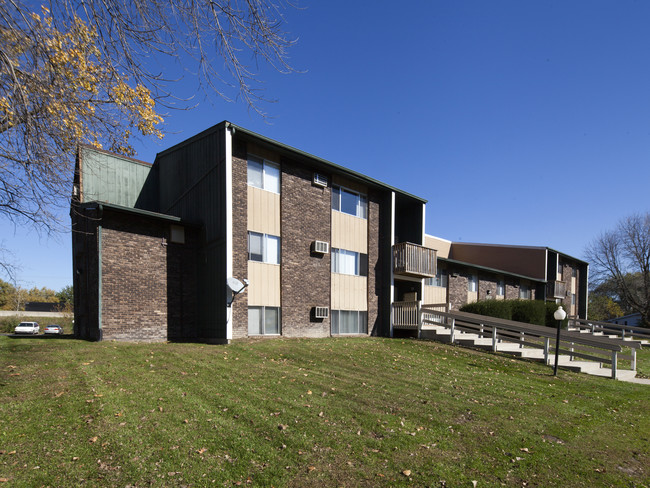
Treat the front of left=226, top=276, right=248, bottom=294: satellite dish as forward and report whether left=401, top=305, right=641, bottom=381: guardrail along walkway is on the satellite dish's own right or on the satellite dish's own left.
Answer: on the satellite dish's own left

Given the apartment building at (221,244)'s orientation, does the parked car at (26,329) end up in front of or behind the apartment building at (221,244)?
behind

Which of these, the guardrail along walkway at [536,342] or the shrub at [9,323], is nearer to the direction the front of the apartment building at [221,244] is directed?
the guardrail along walkway

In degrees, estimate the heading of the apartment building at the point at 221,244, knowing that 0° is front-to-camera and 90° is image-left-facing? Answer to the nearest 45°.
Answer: approximately 315°
